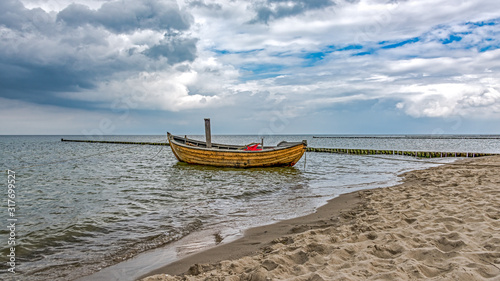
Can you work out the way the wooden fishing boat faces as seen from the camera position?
facing to the left of the viewer
